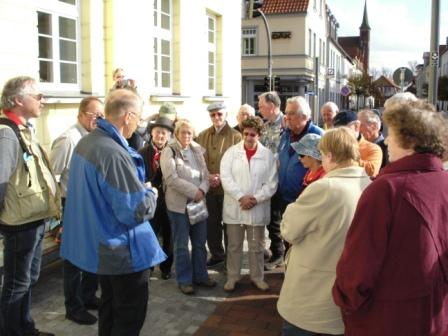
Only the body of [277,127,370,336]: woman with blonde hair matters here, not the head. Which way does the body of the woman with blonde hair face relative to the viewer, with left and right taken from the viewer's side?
facing away from the viewer and to the left of the viewer

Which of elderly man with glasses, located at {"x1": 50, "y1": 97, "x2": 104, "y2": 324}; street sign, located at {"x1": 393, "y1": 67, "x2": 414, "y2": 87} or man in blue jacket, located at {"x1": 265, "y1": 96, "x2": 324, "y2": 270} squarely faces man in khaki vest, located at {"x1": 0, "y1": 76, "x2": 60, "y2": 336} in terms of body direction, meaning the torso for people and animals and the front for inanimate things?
the man in blue jacket

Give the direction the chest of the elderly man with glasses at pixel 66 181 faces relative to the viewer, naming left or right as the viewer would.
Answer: facing to the right of the viewer

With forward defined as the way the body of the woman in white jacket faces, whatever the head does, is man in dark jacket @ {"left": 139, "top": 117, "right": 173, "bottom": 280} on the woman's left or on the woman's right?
on the woman's right

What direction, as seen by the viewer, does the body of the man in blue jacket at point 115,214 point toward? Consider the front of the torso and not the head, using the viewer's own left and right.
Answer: facing away from the viewer and to the right of the viewer

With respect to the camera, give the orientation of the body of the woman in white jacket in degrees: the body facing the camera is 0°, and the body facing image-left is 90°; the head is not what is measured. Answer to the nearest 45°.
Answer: approximately 0°

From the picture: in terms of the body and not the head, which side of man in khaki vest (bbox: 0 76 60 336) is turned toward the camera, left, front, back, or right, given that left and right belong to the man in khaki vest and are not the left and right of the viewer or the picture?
right
